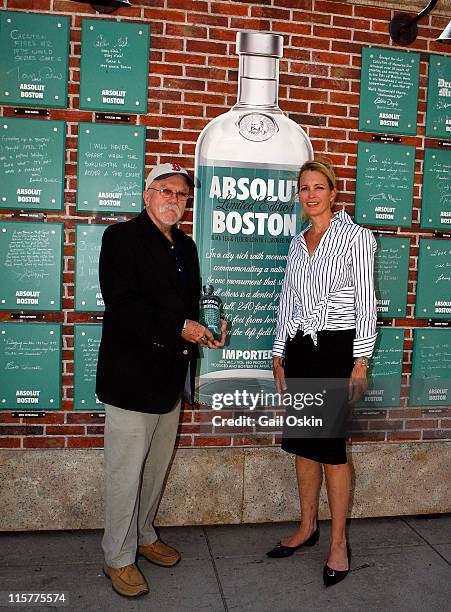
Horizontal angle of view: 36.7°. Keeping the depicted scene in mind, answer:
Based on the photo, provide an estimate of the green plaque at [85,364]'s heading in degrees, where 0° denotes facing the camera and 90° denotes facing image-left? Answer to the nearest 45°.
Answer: approximately 0°

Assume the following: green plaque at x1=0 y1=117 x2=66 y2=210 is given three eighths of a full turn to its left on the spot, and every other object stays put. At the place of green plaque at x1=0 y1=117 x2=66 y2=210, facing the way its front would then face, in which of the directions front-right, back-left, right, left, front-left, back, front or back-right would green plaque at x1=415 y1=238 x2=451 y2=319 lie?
front-right

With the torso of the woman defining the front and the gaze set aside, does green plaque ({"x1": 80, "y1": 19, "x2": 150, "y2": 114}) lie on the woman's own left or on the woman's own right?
on the woman's own right

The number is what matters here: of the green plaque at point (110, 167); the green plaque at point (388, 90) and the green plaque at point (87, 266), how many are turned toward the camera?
3
